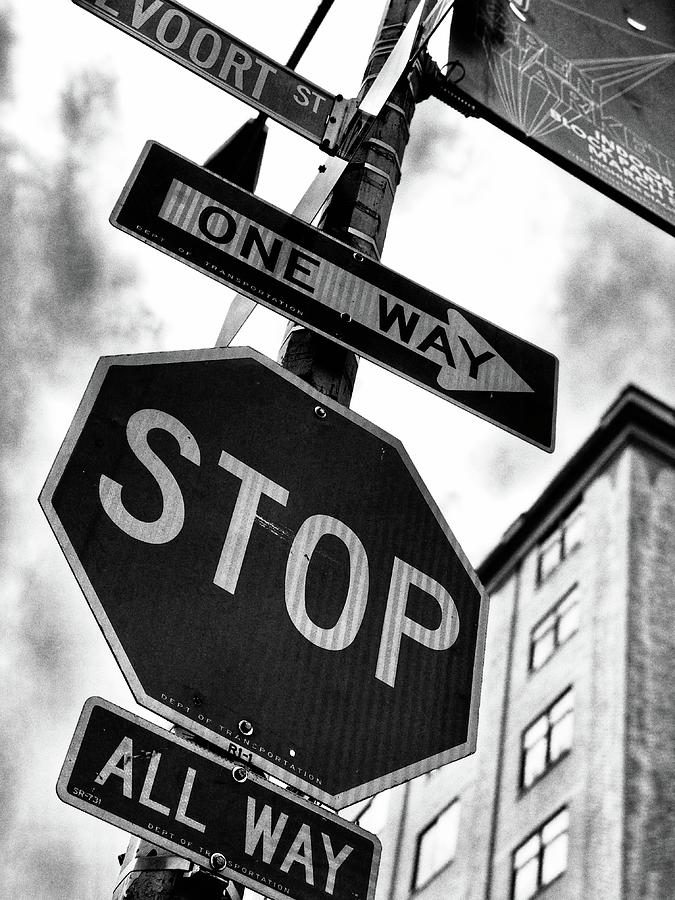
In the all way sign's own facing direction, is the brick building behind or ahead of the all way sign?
behind

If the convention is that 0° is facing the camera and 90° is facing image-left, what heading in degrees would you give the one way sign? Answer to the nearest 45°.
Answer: approximately 0°

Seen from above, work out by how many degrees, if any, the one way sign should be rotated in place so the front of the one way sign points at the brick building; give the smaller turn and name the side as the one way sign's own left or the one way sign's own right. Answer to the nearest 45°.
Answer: approximately 180°

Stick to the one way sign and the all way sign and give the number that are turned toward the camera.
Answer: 2
